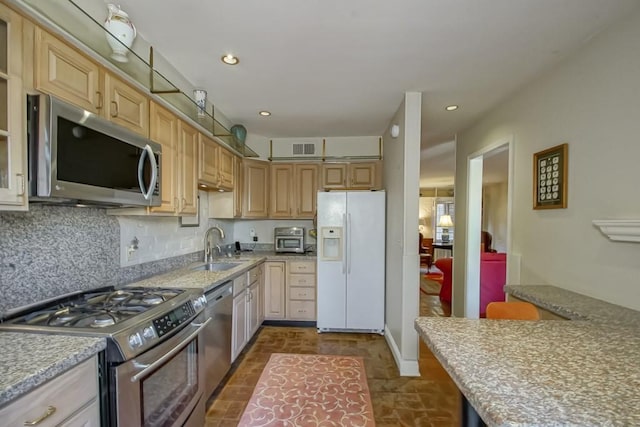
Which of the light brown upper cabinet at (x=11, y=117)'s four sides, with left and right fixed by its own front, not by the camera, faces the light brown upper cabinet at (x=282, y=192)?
left

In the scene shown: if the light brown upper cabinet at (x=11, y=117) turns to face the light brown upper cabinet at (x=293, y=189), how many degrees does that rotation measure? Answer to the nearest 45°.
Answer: approximately 90° to its left

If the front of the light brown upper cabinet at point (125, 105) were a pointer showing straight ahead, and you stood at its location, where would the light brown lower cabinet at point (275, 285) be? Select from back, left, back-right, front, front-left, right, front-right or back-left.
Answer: left

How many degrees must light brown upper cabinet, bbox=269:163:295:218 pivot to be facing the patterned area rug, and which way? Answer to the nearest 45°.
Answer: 0° — it already faces it

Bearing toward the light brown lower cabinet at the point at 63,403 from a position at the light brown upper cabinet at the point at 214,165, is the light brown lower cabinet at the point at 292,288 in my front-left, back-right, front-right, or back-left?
back-left

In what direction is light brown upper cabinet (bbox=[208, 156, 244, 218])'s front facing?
to the viewer's right

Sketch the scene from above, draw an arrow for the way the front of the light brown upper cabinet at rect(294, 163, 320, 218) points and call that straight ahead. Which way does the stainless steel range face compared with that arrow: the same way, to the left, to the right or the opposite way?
to the left

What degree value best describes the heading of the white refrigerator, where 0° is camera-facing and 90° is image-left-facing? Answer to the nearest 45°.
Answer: approximately 0°
